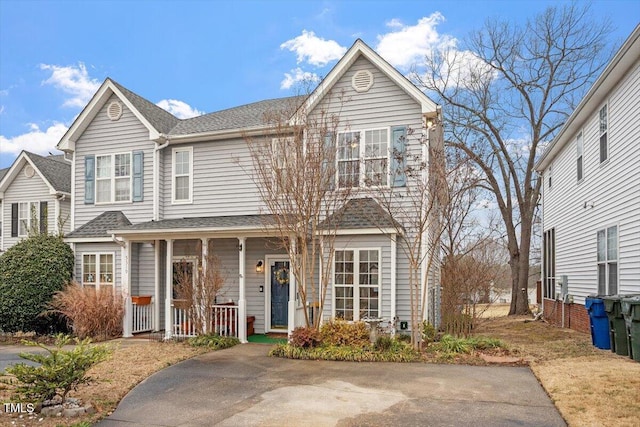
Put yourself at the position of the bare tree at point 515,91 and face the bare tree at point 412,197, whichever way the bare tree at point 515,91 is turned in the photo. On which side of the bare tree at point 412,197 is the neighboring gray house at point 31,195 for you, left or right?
right

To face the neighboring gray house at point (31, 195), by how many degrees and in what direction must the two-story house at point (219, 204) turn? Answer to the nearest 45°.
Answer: approximately 135° to its right

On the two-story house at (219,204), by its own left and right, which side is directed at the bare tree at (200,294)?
front

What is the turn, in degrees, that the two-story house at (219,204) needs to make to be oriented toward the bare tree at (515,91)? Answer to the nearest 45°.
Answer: approximately 135° to its left

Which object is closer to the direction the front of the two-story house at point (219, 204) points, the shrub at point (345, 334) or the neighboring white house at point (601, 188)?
the shrub

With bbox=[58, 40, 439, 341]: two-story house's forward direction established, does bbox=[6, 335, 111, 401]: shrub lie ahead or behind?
ahead

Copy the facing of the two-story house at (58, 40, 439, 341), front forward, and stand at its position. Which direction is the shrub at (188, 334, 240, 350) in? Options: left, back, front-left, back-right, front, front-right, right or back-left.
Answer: front

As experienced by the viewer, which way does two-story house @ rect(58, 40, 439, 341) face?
facing the viewer

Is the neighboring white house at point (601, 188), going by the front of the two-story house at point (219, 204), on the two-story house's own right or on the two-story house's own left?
on the two-story house's own left

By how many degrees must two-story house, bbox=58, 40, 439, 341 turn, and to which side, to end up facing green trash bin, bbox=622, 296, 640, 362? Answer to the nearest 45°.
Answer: approximately 45° to its left
